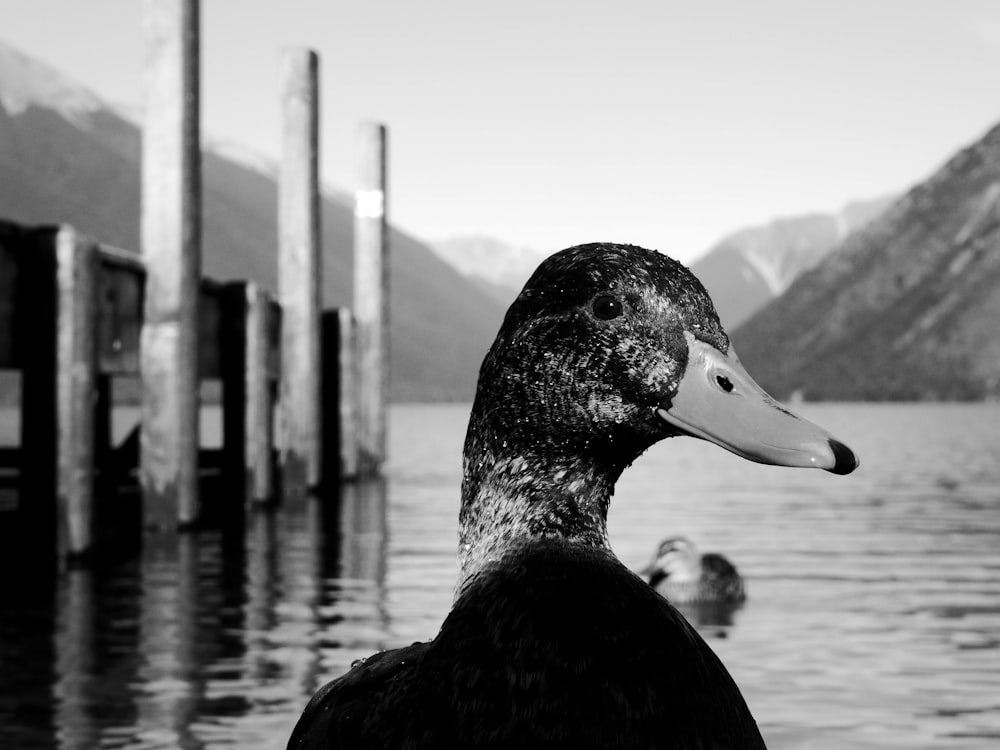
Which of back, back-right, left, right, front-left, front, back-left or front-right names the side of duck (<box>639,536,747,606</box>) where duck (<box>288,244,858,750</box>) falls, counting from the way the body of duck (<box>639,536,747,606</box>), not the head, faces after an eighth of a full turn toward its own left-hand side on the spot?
front-left

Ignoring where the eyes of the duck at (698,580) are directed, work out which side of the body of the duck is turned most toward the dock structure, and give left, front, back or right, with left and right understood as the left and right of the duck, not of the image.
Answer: front

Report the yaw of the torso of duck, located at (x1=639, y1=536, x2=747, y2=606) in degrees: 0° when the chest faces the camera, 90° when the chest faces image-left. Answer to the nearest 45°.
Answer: approximately 90°
